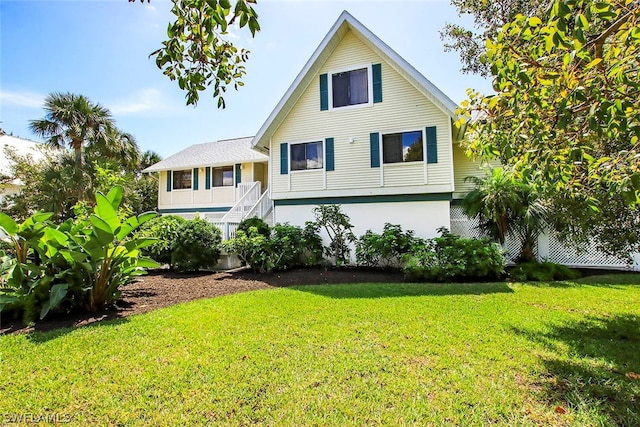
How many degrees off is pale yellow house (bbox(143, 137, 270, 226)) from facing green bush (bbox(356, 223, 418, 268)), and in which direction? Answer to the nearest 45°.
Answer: approximately 45° to its left

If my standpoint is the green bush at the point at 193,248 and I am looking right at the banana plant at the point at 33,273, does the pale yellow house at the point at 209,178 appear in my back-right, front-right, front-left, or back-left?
back-right

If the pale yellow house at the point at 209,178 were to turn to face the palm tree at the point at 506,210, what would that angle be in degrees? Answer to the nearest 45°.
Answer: approximately 45° to its left

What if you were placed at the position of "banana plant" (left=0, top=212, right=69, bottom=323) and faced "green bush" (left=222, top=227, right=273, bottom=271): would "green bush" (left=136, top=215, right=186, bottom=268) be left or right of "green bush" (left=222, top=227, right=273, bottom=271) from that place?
left

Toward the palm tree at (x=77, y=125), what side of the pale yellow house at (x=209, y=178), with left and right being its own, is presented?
right

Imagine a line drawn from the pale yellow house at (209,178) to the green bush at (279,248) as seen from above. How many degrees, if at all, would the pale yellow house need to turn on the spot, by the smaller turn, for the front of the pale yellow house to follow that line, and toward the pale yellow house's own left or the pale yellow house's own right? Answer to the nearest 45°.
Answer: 0° — it already faces it

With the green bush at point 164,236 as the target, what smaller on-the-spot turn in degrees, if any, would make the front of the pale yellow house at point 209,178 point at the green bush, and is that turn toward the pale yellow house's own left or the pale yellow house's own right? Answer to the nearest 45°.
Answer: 0° — it already faces it

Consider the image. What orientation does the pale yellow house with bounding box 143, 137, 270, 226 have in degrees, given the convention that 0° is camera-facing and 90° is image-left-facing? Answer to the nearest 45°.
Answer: approximately 0°

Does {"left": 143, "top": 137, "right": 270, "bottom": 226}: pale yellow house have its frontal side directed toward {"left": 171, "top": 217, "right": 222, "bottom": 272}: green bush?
yes
